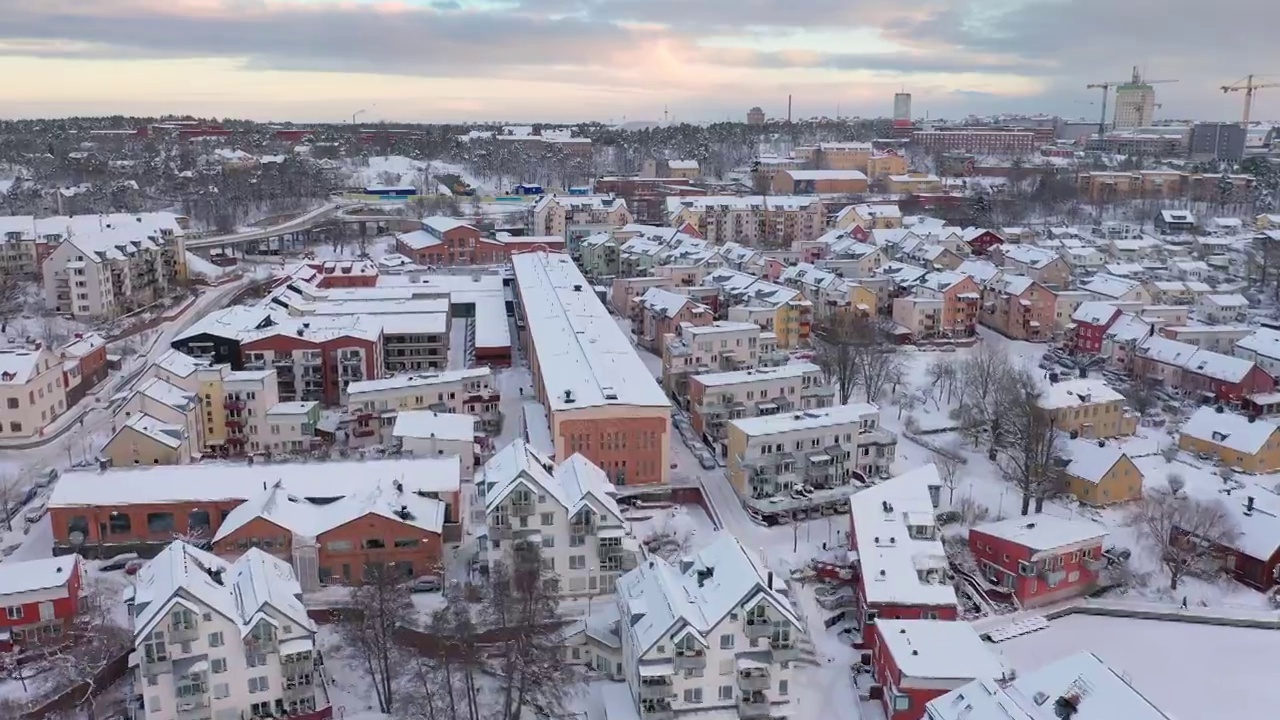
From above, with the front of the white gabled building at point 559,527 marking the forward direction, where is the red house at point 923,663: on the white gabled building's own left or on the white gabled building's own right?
on the white gabled building's own left

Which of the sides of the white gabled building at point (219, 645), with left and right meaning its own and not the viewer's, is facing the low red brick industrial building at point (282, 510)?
back

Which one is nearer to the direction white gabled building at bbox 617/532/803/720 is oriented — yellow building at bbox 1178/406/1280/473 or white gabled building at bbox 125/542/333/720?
the white gabled building

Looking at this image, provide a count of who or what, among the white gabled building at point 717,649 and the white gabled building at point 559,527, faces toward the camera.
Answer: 2

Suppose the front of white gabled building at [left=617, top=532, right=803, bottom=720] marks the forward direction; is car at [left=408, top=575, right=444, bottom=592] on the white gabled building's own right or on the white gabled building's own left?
on the white gabled building's own right

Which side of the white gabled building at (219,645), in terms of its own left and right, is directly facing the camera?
front

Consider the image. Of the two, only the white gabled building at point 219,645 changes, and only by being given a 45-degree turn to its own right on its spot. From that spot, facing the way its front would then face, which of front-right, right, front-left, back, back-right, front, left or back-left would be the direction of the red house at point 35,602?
right

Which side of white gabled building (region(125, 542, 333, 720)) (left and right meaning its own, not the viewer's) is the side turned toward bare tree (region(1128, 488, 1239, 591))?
left

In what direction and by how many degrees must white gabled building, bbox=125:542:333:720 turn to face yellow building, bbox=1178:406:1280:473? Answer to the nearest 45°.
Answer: approximately 90° to its left

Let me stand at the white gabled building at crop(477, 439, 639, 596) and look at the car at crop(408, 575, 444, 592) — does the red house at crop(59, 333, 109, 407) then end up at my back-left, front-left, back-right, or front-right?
front-right

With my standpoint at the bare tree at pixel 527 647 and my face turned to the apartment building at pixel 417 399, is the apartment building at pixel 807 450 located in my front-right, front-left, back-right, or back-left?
front-right

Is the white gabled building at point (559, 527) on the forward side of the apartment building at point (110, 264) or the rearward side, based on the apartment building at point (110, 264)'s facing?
on the forward side

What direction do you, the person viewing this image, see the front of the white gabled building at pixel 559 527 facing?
facing the viewer

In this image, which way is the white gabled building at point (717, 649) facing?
toward the camera

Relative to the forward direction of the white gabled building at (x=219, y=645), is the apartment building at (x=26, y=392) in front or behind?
behind

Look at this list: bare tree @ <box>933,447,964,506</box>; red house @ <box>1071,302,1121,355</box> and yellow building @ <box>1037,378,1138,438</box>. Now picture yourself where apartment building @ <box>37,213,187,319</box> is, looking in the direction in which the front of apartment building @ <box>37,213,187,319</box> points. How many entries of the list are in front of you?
3

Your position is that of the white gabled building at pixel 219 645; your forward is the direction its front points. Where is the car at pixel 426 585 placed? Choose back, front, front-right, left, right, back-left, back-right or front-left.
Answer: back-left
